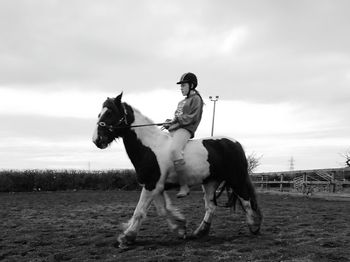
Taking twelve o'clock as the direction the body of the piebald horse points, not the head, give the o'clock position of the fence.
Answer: The fence is roughly at 4 o'clock from the piebald horse.

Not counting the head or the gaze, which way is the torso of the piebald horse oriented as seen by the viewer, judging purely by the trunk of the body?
to the viewer's left

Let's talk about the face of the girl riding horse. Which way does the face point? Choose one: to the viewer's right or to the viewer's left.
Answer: to the viewer's left
